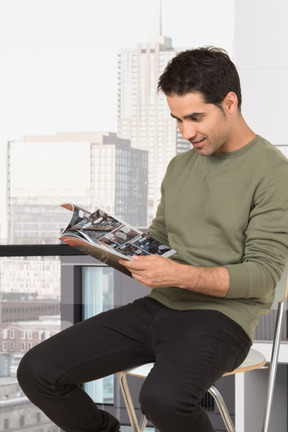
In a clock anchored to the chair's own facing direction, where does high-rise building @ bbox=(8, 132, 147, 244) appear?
The high-rise building is roughly at 4 o'clock from the chair.

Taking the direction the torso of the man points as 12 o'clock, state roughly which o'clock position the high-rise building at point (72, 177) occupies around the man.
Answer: The high-rise building is roughly at 4 o'clock from the man.

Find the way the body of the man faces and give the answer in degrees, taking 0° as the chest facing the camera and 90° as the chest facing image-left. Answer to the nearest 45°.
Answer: approximately 45°

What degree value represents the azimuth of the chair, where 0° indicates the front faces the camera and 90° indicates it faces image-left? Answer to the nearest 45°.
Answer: approximately 45°

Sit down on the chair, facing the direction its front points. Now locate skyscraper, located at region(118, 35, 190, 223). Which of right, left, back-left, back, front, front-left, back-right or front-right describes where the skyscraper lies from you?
back-right

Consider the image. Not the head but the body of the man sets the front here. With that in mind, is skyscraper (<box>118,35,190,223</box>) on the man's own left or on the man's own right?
on the man's own right
